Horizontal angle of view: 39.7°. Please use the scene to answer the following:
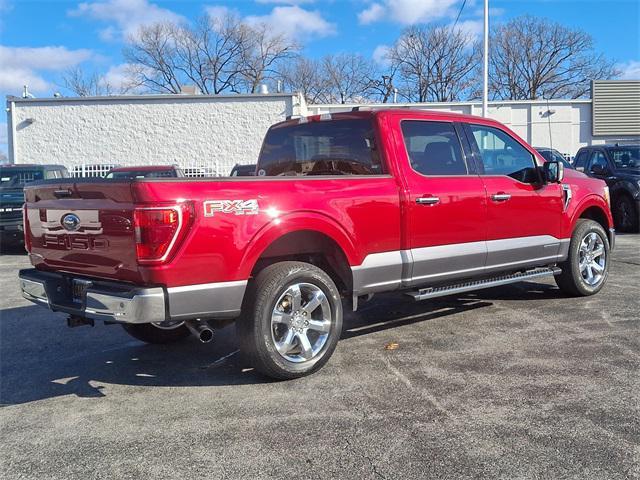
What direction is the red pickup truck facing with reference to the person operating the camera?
facing away from the viewer and to the right of the viewer

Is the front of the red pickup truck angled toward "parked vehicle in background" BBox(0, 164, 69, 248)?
no

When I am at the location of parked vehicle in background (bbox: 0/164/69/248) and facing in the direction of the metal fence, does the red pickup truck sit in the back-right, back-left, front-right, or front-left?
back-right

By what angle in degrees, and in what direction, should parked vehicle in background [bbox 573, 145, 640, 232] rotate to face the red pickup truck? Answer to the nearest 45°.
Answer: approximately 45° to its right

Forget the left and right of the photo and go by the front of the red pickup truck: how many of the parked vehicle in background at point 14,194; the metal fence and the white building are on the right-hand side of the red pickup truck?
0

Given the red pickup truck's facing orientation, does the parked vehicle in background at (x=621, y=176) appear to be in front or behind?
in front

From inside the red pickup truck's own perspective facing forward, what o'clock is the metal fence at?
The metal fence is roughly at 10 o'clock from the red pickup truck.

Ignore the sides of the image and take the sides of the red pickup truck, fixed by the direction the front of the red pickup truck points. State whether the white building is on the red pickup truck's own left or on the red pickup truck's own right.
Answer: on the red pickup truck's own left

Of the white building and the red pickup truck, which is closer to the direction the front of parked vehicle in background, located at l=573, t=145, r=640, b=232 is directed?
the red pickup truck

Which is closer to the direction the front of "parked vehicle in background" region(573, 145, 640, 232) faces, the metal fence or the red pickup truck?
the red pickup truck
